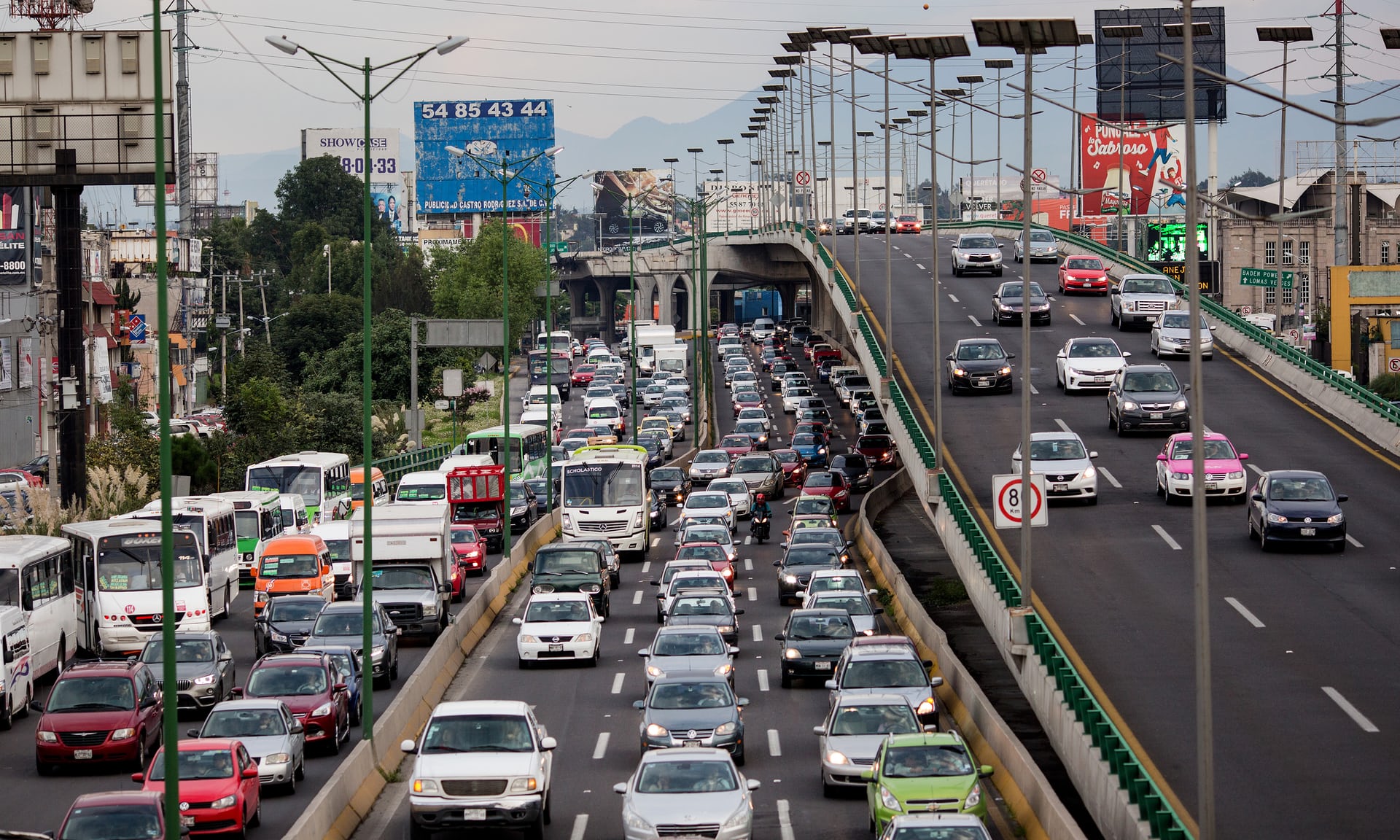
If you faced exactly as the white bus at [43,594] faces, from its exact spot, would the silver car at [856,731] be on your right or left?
on your left

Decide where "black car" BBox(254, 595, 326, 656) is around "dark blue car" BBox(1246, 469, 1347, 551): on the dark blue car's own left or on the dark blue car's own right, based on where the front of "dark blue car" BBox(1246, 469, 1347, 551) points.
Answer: on the dark blue car's own right

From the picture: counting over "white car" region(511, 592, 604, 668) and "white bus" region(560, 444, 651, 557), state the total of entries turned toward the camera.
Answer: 2

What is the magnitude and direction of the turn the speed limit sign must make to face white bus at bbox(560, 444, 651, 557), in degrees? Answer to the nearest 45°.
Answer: approximately 135° to its right

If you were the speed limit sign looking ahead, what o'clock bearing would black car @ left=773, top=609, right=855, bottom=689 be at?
The black car is roughly at 3 o'clock from the speed limit sign.

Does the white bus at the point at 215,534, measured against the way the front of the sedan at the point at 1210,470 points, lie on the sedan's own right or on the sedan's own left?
on the sedan's own right

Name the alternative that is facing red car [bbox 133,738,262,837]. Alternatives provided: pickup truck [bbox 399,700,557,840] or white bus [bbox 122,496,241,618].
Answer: the white bus

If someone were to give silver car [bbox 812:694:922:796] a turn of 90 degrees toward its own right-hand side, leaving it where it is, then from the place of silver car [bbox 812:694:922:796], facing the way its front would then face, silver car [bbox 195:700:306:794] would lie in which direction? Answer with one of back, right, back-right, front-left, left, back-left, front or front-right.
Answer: front

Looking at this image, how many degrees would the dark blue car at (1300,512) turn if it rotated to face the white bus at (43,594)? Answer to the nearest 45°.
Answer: approximately 90° to its right

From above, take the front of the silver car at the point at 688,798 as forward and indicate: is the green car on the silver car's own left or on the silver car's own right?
on the silver car's own left

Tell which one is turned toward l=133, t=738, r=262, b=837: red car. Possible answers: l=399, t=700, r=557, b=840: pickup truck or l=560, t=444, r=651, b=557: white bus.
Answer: the white bus
